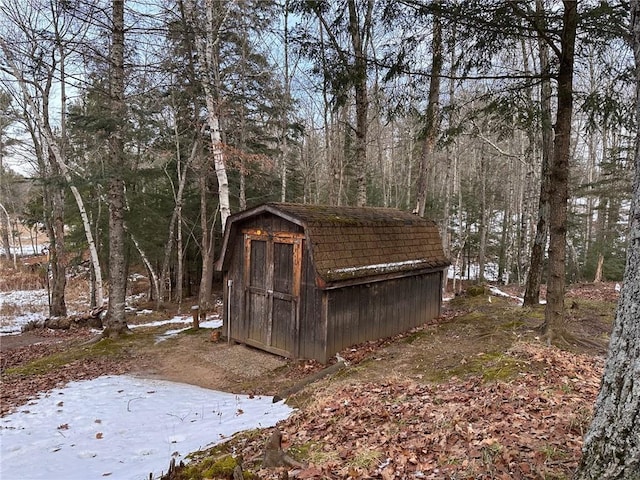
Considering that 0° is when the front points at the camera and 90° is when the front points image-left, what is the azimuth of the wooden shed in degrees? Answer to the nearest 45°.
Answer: approximately 45°

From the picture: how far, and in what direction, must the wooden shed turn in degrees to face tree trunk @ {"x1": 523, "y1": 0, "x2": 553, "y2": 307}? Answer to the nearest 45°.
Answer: approximately 135° to its left

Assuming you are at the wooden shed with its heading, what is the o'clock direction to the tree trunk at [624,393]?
The tree trunk is roughly at 10 o'clock from the wooden shed.

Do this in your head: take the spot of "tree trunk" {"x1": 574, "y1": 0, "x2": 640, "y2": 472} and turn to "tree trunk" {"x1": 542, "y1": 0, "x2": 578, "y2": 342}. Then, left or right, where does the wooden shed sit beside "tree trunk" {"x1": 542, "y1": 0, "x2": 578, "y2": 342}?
left

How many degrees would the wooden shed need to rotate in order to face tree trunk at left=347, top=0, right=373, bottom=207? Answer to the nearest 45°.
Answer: approximately 135° to its right

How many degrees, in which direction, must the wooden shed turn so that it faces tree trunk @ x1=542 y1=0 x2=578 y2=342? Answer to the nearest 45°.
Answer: approximately 90° to its left

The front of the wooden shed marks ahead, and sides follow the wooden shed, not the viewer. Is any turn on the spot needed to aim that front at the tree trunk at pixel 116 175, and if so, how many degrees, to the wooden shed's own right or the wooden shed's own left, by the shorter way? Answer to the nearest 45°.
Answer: approximately 45° to the wooden shed's own right

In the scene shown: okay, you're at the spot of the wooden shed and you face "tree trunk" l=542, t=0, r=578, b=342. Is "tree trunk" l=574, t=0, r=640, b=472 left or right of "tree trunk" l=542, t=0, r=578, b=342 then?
right

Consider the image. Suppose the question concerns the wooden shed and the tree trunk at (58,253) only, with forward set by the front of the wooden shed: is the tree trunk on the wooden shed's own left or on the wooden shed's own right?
on the wooden shed's own right
